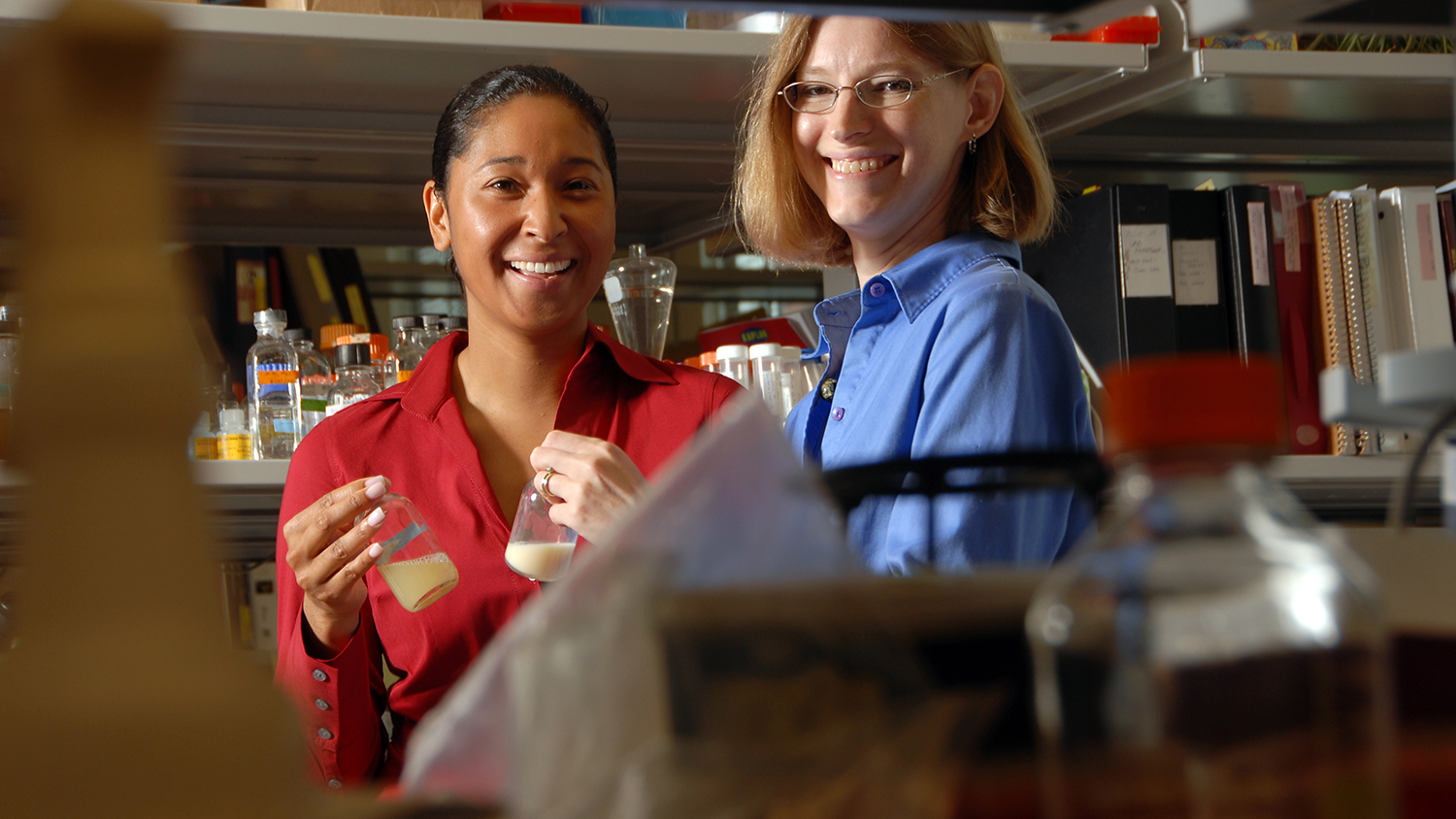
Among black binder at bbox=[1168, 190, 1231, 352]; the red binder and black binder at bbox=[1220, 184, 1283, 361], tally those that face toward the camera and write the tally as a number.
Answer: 3

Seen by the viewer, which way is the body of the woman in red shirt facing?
toward the camera

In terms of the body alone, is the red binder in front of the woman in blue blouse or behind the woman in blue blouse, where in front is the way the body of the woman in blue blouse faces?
behind

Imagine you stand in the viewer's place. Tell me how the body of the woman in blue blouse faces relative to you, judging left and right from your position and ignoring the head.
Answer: facing the viewer and to the left of the viewer

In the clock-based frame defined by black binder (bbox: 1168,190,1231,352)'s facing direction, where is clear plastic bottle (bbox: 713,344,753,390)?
The clear plastic bottle is roughly at 2 o'clock from the black binder.

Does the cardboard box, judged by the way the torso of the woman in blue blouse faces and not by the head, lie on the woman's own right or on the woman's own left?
on the woman's own right

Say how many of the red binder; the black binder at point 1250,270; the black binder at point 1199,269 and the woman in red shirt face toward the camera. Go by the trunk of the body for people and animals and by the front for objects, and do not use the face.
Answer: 4

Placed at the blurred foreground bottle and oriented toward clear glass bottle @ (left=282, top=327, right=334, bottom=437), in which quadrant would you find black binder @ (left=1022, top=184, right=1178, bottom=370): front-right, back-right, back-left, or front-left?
front-right

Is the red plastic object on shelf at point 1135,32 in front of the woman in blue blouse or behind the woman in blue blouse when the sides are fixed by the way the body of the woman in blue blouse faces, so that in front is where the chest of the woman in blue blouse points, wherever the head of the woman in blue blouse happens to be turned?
behind

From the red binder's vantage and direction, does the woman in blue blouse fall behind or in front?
in front

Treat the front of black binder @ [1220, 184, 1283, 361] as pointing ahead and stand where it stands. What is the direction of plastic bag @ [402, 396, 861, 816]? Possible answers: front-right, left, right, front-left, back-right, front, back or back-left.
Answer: front

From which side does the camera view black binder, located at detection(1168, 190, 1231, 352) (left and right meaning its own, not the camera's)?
front

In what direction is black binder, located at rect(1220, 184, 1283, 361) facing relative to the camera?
toward the camera

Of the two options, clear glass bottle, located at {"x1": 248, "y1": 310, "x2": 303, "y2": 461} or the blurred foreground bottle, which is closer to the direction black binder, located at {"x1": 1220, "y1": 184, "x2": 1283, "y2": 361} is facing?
the blurred foreground bottle

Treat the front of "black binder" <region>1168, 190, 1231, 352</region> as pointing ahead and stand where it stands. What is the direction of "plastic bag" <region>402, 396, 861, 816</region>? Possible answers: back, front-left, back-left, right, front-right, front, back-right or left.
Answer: front

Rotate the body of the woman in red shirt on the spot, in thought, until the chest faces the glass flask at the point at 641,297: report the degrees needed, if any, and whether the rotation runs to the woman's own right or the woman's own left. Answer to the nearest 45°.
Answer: approximately 135° to the woman's own left
